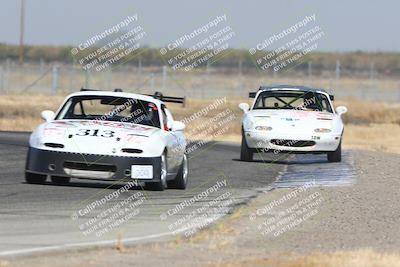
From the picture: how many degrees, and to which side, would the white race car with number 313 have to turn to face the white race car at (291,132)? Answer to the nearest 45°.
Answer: approximately 135° to its left

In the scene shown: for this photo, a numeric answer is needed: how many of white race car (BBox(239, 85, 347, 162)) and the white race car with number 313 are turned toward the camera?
2

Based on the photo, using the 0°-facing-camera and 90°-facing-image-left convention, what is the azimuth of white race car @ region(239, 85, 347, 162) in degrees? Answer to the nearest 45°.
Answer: approximately 0°

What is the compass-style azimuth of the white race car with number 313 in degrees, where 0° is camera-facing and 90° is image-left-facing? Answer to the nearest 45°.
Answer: approximately 0°
